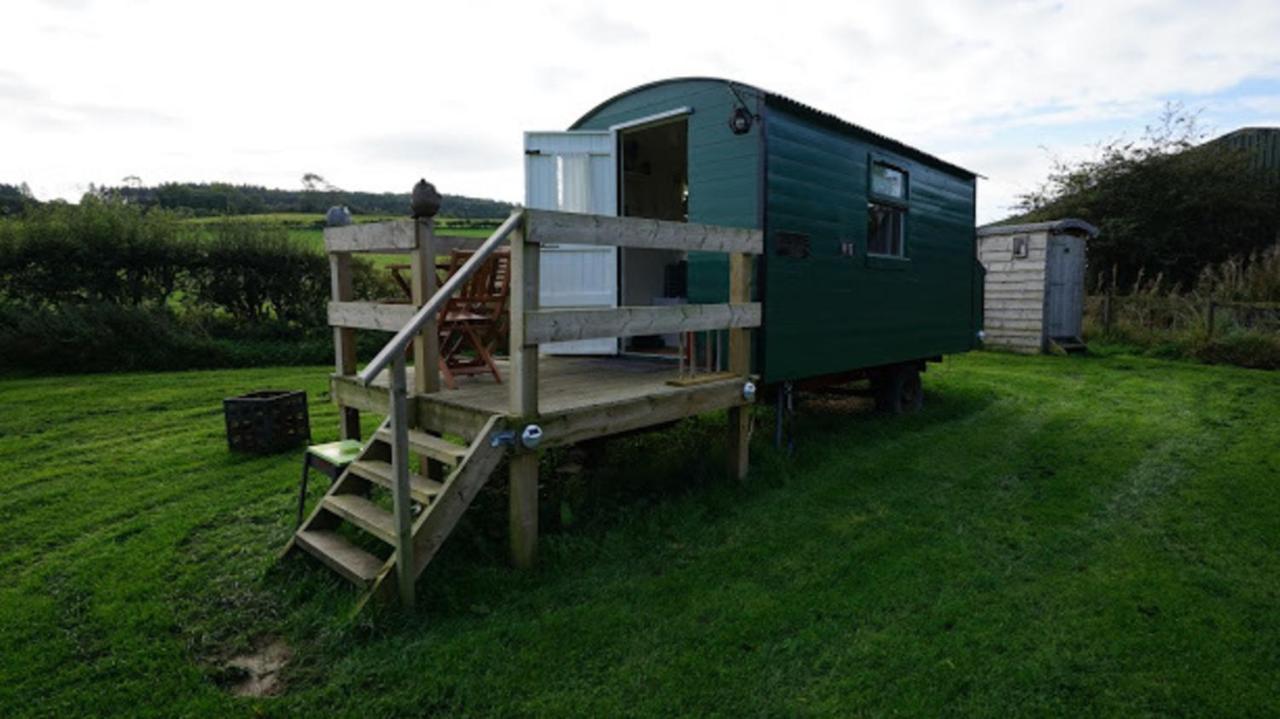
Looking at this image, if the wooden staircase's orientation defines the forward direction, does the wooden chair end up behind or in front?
behind

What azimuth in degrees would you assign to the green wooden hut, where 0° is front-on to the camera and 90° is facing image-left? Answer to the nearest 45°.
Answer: approximately 45°

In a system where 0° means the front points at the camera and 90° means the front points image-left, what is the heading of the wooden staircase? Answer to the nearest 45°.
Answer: approximately 45°

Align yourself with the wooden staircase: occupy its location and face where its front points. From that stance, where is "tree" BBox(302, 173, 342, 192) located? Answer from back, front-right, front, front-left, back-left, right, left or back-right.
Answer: back-right

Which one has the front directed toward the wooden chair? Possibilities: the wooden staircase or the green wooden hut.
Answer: the green wooden hut

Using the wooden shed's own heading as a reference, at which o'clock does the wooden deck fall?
The wooden deck is roughly at 2 o'clock from the wooden shed.

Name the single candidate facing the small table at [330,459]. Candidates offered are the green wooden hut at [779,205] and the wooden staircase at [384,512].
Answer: the green wooden hut

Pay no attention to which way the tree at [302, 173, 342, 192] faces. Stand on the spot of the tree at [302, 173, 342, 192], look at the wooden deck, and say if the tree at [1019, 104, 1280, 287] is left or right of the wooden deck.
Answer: left

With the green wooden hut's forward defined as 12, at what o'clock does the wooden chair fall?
The wooden chair is roughly at 12 o'clock from the green wooden hut.

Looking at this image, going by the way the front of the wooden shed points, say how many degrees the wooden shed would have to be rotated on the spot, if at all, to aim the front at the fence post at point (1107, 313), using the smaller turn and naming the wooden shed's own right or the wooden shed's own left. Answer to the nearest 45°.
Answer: approximately 90° to the wooden shed's own left
